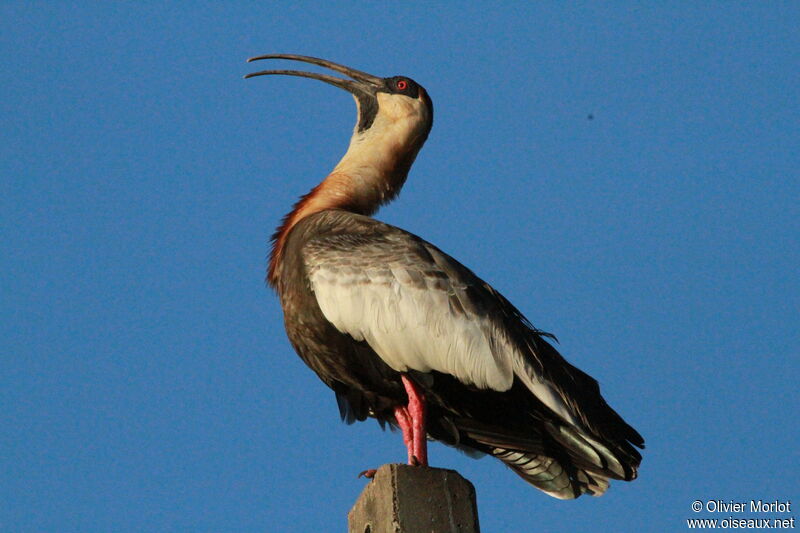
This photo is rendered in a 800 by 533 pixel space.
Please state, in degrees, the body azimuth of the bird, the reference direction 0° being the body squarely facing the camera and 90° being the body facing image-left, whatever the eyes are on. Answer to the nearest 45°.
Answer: approximately 90°
